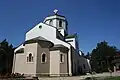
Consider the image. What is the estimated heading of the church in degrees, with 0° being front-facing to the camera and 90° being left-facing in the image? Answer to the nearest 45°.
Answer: approximately 225°
